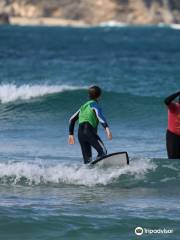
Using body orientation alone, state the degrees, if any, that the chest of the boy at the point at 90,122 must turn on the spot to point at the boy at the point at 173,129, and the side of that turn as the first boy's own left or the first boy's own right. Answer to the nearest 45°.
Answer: approximately 45° to the first boy's own right

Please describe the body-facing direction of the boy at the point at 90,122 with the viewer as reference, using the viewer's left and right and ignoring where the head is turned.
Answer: facing away from the viewer and to the right of the viewer
